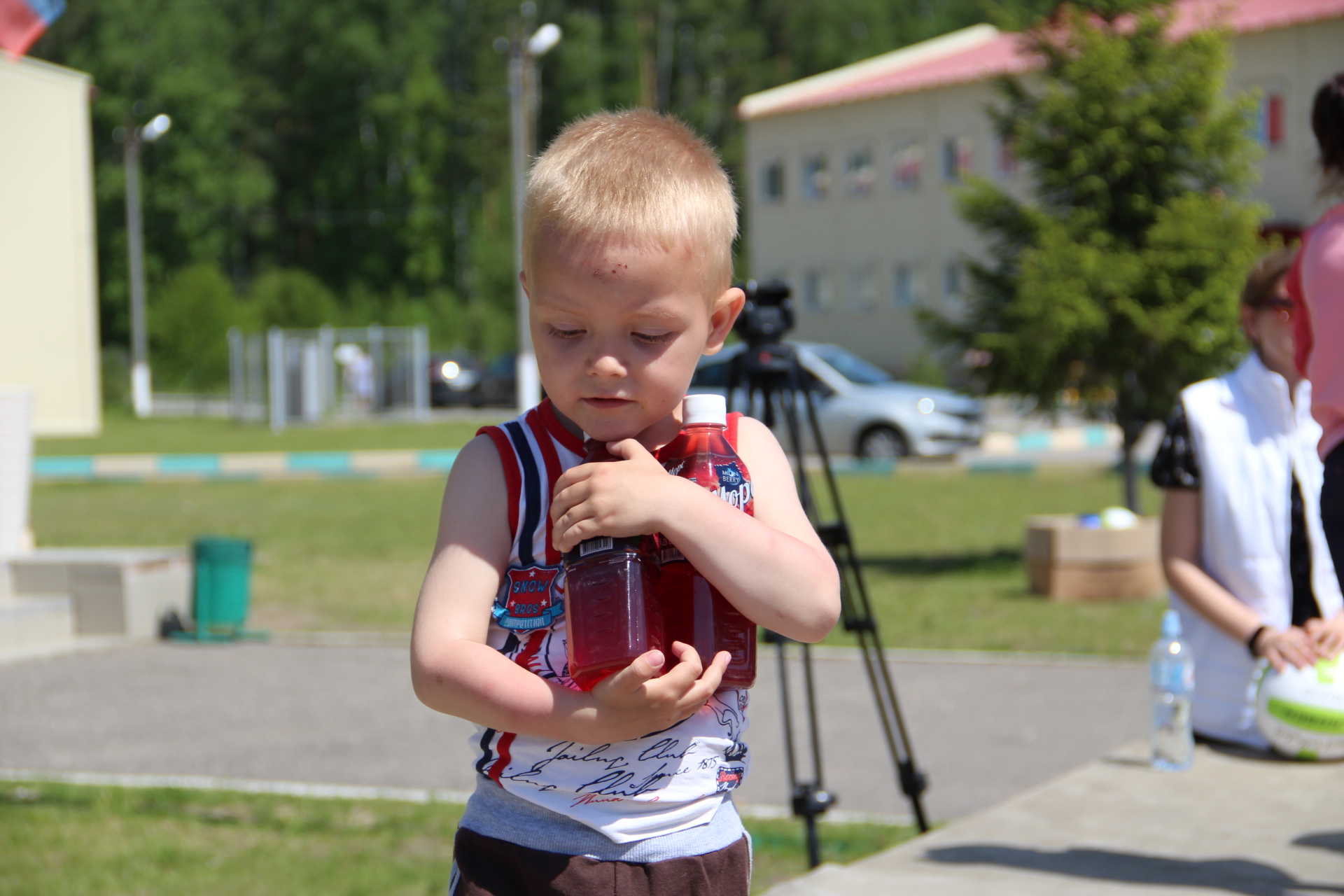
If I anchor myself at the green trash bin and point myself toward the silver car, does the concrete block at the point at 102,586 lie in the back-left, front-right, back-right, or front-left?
back-left

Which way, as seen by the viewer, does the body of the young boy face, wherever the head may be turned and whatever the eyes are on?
toward the camera

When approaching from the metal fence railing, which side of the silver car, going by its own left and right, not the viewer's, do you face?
back

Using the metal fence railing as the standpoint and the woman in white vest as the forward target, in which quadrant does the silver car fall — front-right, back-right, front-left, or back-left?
front-left

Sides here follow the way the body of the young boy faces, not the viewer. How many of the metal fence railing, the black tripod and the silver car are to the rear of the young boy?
3

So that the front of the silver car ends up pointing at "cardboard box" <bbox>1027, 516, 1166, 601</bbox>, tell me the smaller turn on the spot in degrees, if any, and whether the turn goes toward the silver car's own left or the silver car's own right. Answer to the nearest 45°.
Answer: approximately 45° to the silver car's own right
